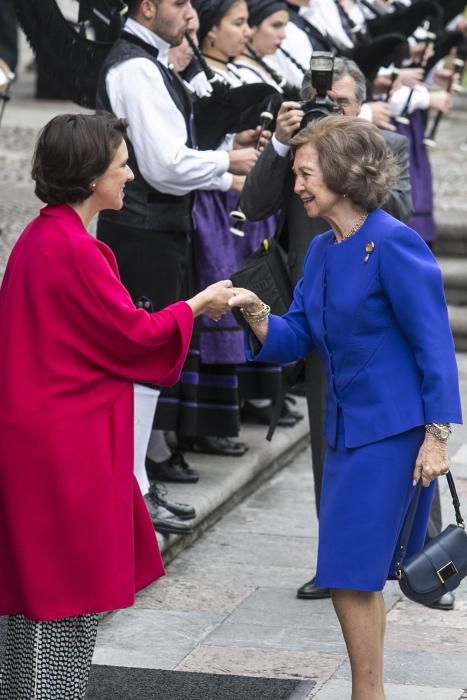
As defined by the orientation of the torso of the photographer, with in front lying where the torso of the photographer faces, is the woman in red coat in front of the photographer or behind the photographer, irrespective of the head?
in front

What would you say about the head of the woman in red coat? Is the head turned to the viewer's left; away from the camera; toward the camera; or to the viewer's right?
to the viewer's right

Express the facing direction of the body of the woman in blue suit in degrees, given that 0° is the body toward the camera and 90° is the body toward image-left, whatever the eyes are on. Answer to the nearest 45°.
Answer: approximately 45°

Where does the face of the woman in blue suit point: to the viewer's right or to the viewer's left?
to the viewer's left

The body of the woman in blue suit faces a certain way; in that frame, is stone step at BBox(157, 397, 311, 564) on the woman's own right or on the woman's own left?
on the woman's own right

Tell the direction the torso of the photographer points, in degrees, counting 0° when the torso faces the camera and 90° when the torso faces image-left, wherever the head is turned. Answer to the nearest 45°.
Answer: approximately 45°

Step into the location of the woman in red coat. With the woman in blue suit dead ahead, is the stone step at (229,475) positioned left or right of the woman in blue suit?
left

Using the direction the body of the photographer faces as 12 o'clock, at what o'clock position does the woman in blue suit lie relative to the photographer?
The woman in blue suit is roughly at 10 o'clock from the photographer.

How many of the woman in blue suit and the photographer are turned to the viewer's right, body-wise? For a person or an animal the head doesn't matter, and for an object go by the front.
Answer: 0

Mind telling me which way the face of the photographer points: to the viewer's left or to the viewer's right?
to the viewer's left
